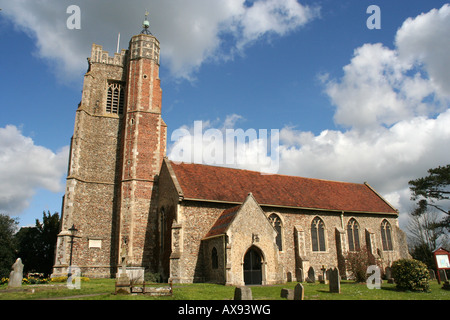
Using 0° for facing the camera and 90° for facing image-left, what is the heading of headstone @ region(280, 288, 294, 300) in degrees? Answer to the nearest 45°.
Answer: approximately 45°

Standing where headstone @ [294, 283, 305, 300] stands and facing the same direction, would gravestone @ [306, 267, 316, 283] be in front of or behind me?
behind

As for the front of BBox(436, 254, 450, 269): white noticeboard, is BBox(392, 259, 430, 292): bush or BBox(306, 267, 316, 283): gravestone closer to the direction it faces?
the bush

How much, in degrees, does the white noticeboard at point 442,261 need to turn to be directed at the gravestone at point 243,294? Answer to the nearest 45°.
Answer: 0° — it already faces it

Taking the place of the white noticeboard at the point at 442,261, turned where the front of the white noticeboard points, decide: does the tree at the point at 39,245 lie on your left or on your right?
on your right

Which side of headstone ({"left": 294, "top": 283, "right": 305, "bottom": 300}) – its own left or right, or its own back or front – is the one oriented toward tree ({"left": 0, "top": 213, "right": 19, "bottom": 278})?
right

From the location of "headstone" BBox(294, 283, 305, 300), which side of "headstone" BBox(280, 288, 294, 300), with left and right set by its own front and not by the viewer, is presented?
left

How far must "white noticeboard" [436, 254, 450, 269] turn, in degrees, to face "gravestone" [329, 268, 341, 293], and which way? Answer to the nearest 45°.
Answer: approximately 45° to its right

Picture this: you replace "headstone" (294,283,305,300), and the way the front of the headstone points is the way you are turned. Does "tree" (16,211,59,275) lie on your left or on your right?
on your right

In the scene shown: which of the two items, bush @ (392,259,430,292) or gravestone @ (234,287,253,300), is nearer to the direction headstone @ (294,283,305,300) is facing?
the gravestone

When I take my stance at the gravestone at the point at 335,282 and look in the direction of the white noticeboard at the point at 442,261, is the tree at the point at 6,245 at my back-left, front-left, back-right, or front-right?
back-left
